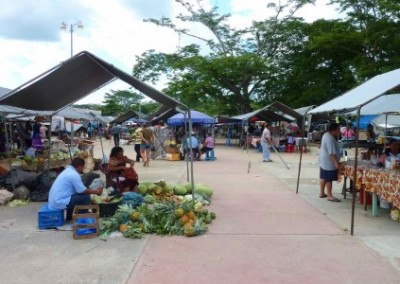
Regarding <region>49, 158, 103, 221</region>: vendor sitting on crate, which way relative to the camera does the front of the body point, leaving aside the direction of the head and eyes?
to the viewer's right

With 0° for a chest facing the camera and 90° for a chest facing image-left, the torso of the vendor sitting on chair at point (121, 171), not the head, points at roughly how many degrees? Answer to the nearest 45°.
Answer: approximately 315°
